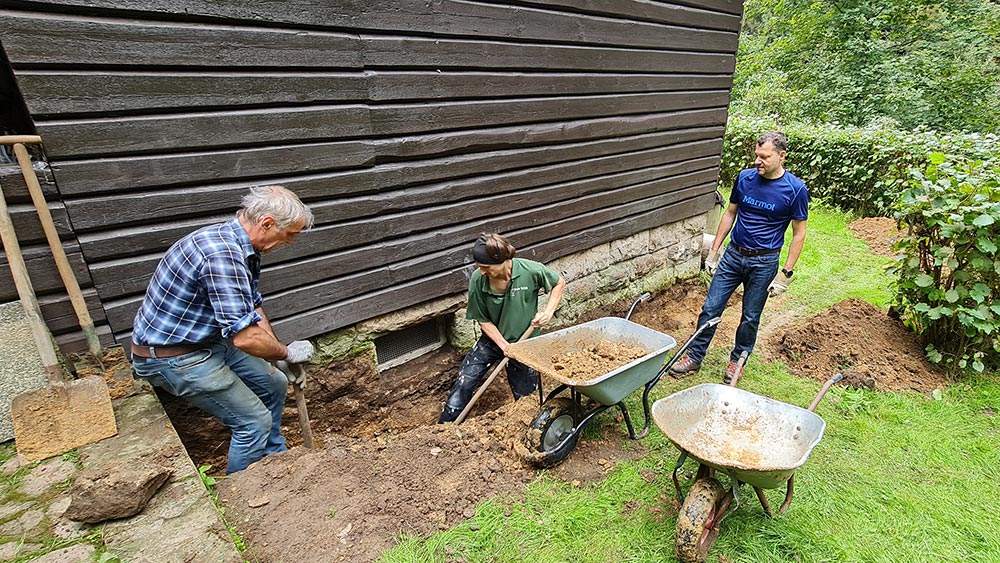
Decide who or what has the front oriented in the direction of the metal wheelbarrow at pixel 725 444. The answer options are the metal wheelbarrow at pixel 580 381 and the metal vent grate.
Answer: the metal vent grate

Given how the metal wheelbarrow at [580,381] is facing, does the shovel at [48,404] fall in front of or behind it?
in front

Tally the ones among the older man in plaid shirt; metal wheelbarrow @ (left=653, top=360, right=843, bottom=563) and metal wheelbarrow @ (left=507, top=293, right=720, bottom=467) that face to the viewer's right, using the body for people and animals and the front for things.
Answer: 1

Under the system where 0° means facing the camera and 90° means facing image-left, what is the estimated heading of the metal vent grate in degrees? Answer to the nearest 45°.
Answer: approximately 315°

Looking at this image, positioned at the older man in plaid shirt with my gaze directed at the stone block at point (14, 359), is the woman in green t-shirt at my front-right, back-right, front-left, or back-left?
back-right

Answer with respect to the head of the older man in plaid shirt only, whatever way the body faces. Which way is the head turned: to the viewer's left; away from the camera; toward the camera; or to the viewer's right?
to the viewer's right

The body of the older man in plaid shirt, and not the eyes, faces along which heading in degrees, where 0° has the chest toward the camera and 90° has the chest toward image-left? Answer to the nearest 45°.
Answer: approximately 270°

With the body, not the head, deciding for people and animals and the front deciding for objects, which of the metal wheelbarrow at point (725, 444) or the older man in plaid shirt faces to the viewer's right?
the older man in plaid shirt

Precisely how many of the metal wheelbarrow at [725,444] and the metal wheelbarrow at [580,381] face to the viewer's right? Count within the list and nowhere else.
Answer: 0

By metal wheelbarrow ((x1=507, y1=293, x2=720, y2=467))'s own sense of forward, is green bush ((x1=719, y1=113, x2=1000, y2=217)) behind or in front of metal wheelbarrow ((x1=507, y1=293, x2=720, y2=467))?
behind

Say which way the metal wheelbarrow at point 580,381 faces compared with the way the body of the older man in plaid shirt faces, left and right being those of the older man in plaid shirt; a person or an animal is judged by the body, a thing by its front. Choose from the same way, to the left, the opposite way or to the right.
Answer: the opposite way

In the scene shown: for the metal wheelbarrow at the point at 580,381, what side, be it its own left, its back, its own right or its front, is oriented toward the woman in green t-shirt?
right

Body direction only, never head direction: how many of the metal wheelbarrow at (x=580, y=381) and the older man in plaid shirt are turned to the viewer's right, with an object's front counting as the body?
1

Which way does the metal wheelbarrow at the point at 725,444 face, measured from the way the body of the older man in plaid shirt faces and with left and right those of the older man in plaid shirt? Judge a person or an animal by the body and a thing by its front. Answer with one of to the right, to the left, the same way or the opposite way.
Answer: the opposite way

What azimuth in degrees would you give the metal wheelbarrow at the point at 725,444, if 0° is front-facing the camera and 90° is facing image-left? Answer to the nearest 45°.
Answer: approximately 45°

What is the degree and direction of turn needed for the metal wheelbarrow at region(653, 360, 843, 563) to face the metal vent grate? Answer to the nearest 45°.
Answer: approximately 45° to its right

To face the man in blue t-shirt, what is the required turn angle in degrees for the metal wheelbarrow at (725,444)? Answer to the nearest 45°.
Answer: approximately 135° to its right
